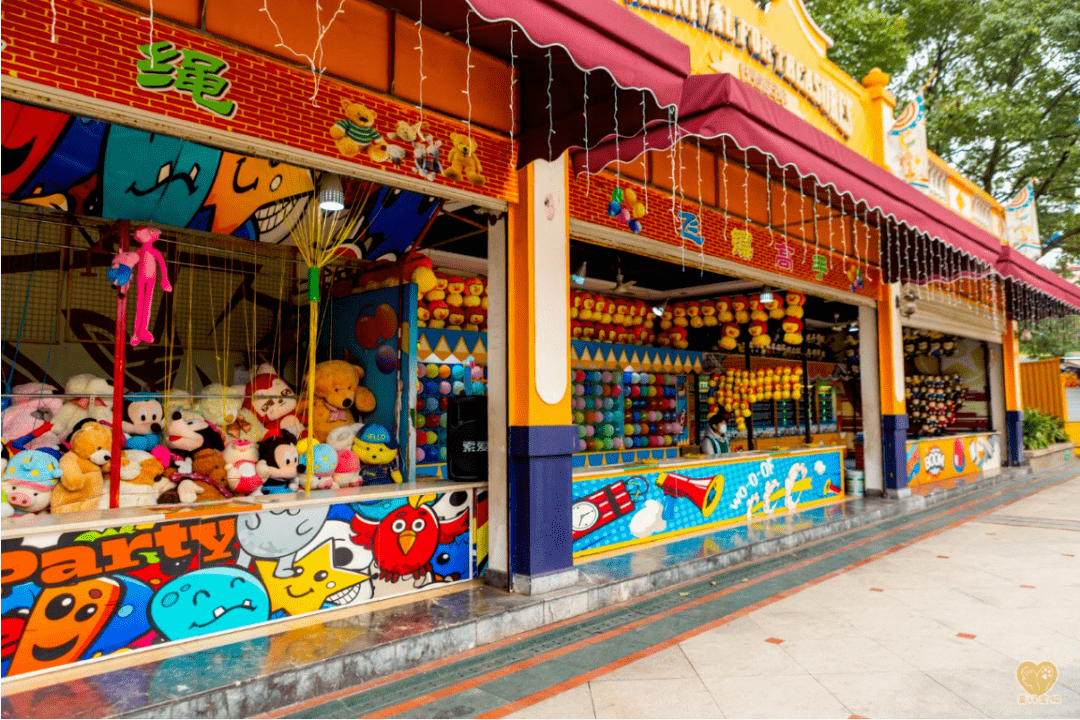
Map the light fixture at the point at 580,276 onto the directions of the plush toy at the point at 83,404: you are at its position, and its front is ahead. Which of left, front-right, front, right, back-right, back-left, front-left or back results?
front-left

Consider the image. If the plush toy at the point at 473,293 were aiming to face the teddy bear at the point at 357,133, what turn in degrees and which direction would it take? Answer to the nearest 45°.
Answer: approximately 45° to its right

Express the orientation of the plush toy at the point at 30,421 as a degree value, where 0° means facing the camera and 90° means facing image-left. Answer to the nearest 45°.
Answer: approximately 315°

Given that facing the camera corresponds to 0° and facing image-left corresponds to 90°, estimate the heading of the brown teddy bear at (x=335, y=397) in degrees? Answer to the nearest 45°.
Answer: approximately 315°

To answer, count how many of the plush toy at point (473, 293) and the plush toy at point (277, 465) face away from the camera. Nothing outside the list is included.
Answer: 0

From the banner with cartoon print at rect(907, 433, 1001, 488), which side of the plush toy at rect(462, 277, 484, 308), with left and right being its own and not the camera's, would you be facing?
left

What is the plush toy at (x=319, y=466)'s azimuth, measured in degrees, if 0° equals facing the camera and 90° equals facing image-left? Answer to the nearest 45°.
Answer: approximately 315°

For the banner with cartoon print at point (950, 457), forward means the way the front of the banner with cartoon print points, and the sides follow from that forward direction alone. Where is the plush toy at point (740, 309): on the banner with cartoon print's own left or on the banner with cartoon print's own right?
on the banner with cartoon print's own right

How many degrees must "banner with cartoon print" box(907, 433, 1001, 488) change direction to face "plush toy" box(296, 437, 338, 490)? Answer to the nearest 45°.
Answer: approximately 45° to its right

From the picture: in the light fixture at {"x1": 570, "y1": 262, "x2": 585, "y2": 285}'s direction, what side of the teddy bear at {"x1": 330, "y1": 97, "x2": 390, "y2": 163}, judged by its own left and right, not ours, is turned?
left

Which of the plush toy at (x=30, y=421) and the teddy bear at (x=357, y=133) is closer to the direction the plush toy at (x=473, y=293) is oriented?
the teddy bear
